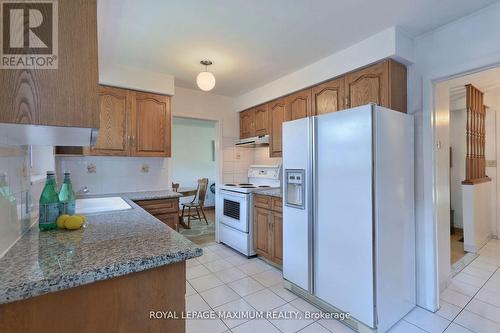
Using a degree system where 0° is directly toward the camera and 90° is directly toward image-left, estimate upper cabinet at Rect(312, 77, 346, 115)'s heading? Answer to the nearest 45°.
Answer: approximately 45°

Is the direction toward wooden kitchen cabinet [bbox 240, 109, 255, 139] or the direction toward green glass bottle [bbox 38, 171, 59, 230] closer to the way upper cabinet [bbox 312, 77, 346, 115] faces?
the green glass bottle

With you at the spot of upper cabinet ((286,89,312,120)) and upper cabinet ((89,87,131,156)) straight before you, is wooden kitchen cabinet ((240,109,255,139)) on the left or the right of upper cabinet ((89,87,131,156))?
right

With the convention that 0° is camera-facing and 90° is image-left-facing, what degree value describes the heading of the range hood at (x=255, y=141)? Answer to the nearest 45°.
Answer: approximately 45°

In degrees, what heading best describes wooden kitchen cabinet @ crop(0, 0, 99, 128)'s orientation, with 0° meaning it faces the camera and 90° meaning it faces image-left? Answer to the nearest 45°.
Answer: approximately 270°

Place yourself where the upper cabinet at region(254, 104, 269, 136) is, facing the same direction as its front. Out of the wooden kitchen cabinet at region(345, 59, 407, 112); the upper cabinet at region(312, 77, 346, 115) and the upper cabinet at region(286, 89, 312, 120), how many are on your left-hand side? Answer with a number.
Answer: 3

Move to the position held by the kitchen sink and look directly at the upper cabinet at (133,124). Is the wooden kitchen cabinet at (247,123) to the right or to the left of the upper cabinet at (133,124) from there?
right

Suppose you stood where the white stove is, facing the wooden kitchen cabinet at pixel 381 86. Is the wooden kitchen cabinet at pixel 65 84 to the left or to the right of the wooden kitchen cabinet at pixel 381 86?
right

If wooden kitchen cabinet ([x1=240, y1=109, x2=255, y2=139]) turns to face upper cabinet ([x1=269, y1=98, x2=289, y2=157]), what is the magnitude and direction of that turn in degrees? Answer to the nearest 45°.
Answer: approximately 90° to its left

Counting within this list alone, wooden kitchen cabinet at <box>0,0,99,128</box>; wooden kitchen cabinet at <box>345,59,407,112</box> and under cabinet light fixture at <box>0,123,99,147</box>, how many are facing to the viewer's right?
2

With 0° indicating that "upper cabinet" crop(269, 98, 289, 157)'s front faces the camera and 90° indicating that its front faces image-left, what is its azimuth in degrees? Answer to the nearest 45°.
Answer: approximately 45°

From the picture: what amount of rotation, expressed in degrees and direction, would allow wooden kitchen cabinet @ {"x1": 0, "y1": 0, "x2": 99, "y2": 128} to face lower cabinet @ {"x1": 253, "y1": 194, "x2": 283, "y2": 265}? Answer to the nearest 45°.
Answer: approximately 45° to its left

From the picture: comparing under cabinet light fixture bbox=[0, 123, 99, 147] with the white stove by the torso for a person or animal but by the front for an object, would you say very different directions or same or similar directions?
very different directions

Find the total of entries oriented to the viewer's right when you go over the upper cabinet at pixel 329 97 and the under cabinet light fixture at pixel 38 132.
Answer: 1

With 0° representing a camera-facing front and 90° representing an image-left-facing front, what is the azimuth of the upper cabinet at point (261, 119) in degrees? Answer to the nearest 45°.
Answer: approximately 45°
